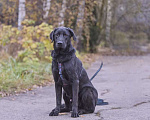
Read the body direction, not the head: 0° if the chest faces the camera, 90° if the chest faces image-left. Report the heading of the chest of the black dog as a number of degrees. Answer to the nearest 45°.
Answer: approximately 45°

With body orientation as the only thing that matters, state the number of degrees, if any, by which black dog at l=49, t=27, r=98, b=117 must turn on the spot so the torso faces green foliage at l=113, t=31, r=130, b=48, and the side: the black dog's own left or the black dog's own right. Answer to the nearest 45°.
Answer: approximately 135° to the black dog's own right

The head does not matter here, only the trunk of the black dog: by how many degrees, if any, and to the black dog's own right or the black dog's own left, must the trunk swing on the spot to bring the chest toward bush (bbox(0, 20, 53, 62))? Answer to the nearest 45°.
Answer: approximately 135° to the black dog's own right
